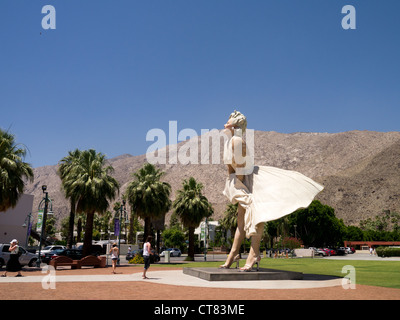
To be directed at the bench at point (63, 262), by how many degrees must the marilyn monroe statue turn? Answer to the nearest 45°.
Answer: approximately 45° to its right

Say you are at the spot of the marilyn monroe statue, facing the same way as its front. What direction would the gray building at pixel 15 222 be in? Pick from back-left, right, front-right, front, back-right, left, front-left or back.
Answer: front-right

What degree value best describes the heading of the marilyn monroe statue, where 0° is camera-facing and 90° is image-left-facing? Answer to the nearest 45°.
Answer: approximately 90°

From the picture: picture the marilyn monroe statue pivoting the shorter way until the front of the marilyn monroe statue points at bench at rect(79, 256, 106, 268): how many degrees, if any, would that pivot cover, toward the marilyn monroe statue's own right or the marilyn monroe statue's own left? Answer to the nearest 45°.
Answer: approximately 45° to the marilyn monroe statue's own right

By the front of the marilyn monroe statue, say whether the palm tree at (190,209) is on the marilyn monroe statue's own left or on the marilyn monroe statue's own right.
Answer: on the marilyn monroe statue's own right

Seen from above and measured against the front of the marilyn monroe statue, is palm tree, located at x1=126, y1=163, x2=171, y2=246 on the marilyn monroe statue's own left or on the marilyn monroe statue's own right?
on the marilyn monroe statue's own right
